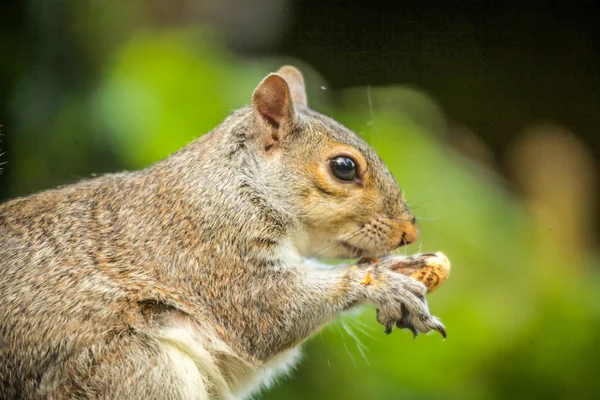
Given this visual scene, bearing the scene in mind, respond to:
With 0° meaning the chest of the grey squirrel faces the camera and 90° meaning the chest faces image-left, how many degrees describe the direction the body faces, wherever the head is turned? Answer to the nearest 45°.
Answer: approximately 270°
